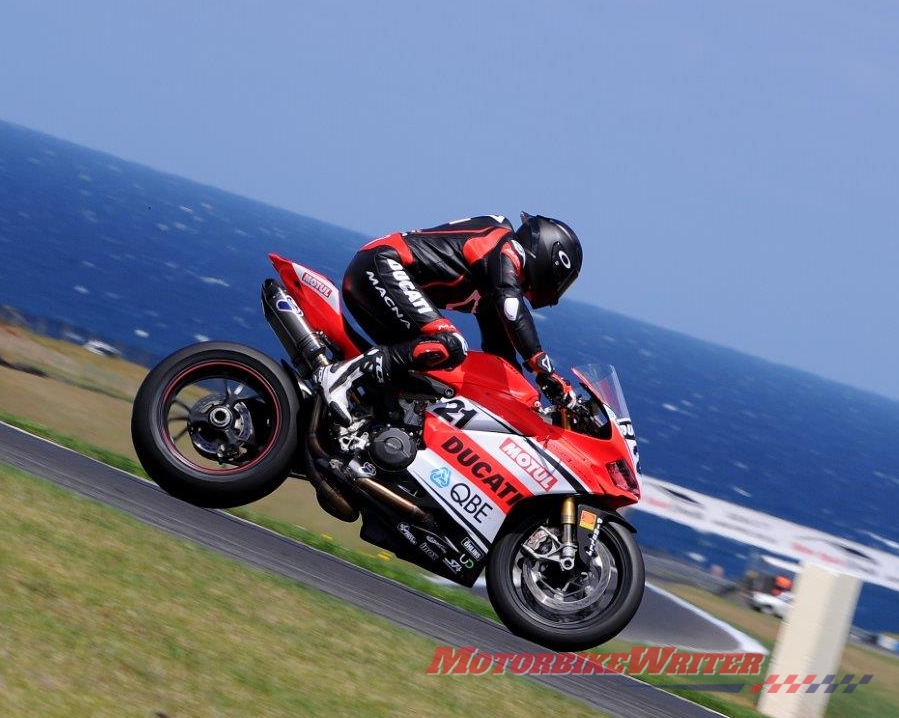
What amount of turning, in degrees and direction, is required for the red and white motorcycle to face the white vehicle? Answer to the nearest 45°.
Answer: approximately 45° to its left

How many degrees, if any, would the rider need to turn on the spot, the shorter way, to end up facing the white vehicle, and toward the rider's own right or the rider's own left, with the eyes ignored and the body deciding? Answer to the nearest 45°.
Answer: approximately 45° to the rider's own left

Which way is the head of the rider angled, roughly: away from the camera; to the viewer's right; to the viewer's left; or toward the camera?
to the viewer's right

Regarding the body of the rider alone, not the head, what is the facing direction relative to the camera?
to the viewer's right

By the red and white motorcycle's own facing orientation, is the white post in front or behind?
in front

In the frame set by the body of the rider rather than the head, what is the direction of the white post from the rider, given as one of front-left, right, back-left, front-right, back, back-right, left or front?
front-left

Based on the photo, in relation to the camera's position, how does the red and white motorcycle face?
facing to the right of the viewer

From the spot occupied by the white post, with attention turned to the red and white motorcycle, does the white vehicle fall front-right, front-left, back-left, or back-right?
back-right
